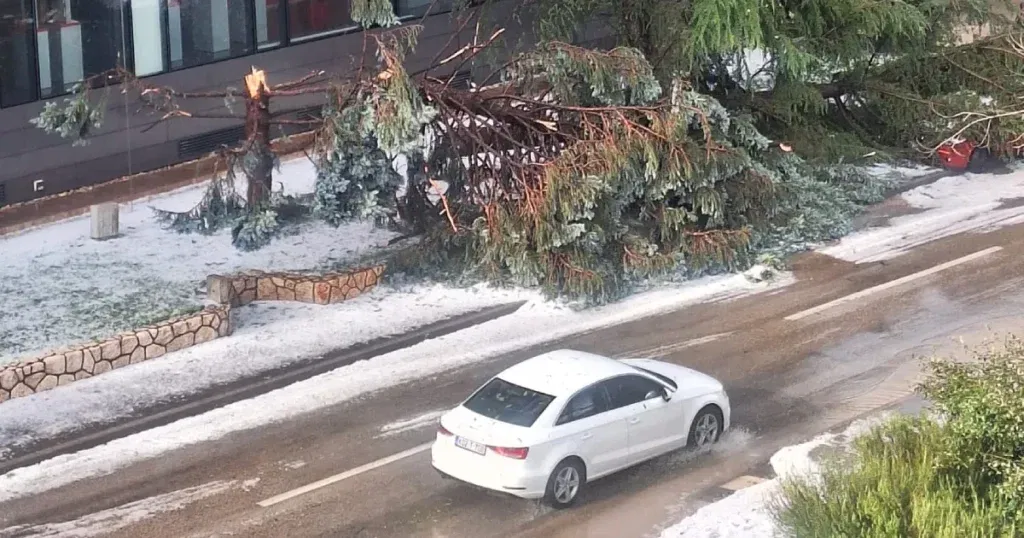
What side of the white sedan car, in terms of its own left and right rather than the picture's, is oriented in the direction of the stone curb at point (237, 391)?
left

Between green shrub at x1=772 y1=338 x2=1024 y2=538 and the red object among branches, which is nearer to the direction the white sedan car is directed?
the red object among branches

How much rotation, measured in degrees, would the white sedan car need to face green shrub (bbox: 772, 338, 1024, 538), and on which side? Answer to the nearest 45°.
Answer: approximately 90° to its right

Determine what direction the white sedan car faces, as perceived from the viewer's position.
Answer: facing away from the viewer and to the right of the viewer

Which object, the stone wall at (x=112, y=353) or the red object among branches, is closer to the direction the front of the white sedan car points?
the red object among branches

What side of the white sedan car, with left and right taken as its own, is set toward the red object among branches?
front

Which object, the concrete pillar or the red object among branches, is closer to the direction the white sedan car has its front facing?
the red object among branches

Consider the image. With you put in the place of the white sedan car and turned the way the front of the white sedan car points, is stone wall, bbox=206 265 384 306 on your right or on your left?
on your left

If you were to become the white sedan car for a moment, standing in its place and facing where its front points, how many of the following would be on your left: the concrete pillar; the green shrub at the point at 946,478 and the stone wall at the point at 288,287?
2

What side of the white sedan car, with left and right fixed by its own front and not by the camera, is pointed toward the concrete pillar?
left
